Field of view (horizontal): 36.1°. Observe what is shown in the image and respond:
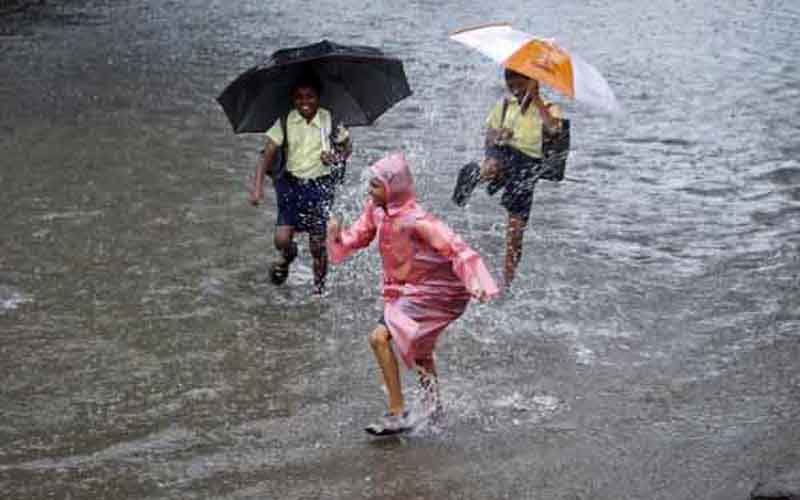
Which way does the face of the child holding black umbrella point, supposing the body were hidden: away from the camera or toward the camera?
toward the camera

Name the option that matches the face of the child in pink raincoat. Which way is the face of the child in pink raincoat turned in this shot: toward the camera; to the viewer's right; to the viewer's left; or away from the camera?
to the viewer's left

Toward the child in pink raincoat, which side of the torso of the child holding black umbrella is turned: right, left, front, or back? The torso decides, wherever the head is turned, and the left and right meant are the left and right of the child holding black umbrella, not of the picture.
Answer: front

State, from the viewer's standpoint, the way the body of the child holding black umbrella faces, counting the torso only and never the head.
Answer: toward the camera
